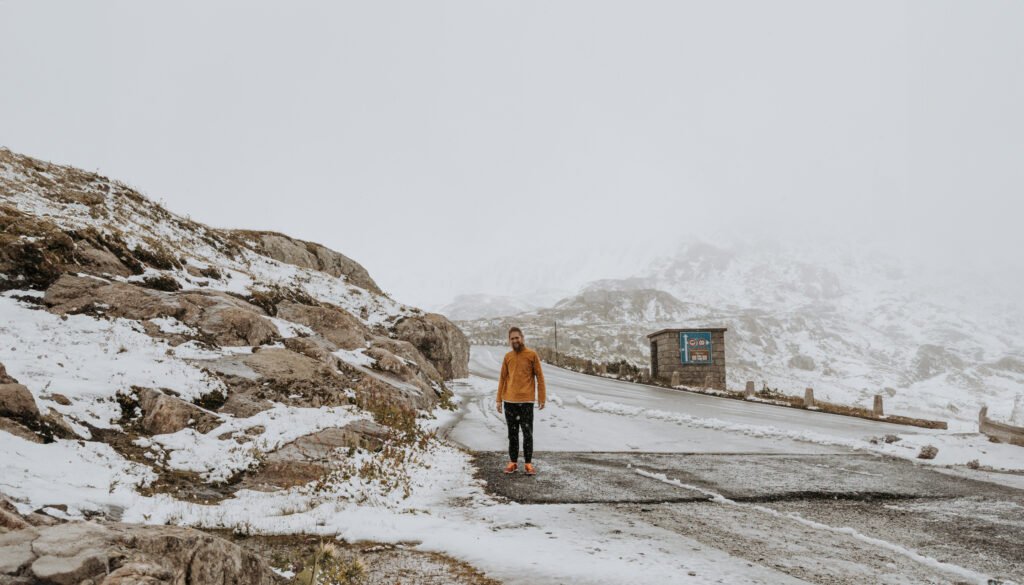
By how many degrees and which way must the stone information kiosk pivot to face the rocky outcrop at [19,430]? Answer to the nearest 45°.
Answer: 0° — it already faces it

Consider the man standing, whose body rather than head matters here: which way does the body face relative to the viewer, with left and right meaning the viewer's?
facing the viewer

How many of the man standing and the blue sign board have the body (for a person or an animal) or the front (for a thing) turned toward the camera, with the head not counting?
2

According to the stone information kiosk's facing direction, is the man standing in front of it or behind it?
in front

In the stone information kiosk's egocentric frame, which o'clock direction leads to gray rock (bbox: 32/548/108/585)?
The gray rock is roughly at 12 o'clock from the stone information kiosk.

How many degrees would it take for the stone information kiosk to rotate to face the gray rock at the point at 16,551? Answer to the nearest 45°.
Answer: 0° — it already faces it

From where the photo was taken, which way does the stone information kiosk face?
toward the camera

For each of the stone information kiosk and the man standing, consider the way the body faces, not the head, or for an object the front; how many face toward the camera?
2

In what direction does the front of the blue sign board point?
toward the camera
